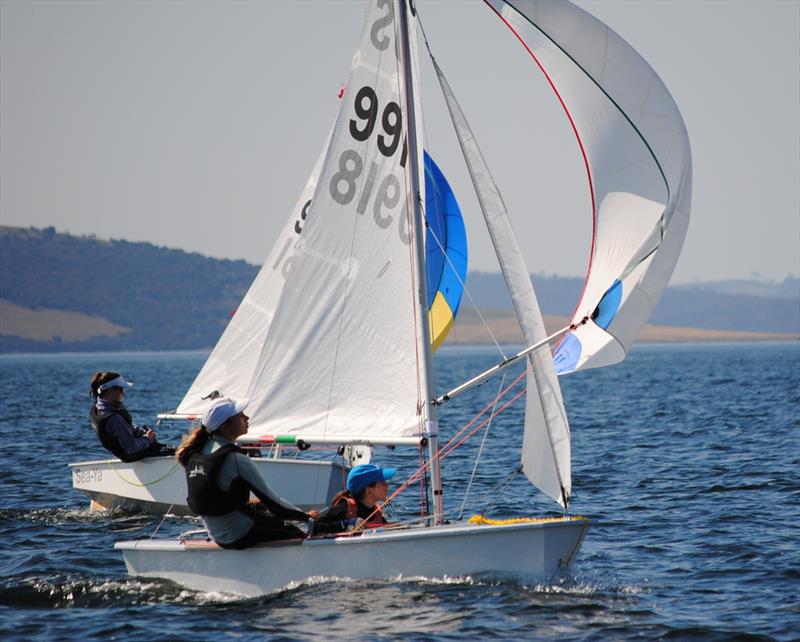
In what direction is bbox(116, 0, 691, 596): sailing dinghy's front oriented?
to the viewer's right

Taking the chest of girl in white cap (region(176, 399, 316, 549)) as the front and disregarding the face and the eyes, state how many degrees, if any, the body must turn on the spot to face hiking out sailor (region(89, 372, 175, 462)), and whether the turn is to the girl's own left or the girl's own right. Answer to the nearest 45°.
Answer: approximately 45° to the girl's own left

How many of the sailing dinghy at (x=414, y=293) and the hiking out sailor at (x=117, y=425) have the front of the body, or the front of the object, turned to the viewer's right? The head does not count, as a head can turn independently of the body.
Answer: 2

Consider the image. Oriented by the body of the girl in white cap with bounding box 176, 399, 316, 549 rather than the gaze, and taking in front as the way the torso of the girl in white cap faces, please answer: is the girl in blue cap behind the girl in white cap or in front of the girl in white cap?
in front

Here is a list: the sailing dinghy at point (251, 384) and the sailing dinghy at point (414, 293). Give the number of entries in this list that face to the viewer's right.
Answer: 2

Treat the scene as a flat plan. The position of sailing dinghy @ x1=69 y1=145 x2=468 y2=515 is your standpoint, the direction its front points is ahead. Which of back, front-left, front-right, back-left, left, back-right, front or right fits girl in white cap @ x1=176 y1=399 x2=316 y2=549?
right

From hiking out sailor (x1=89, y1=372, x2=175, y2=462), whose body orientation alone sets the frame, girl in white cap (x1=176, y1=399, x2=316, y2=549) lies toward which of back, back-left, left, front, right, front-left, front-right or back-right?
right

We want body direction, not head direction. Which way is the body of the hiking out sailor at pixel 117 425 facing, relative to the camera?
to the viewer's right

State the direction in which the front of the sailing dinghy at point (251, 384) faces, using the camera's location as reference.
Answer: facing to the right of the viewer

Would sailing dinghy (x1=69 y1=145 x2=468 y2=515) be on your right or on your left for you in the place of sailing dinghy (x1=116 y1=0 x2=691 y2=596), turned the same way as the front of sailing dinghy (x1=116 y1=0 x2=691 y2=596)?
on your left

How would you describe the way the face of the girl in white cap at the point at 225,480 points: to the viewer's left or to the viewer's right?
to the viewer's right

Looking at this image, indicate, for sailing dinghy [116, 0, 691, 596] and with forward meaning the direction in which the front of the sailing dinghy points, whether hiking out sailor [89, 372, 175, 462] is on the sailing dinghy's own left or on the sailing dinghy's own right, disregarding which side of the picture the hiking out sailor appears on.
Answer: on the sailing dinghy's own left

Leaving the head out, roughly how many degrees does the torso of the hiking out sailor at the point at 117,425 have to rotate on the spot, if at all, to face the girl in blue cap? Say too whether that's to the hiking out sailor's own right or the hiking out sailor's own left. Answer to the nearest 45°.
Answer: approximately 90° to the hiking out sailor's own right
